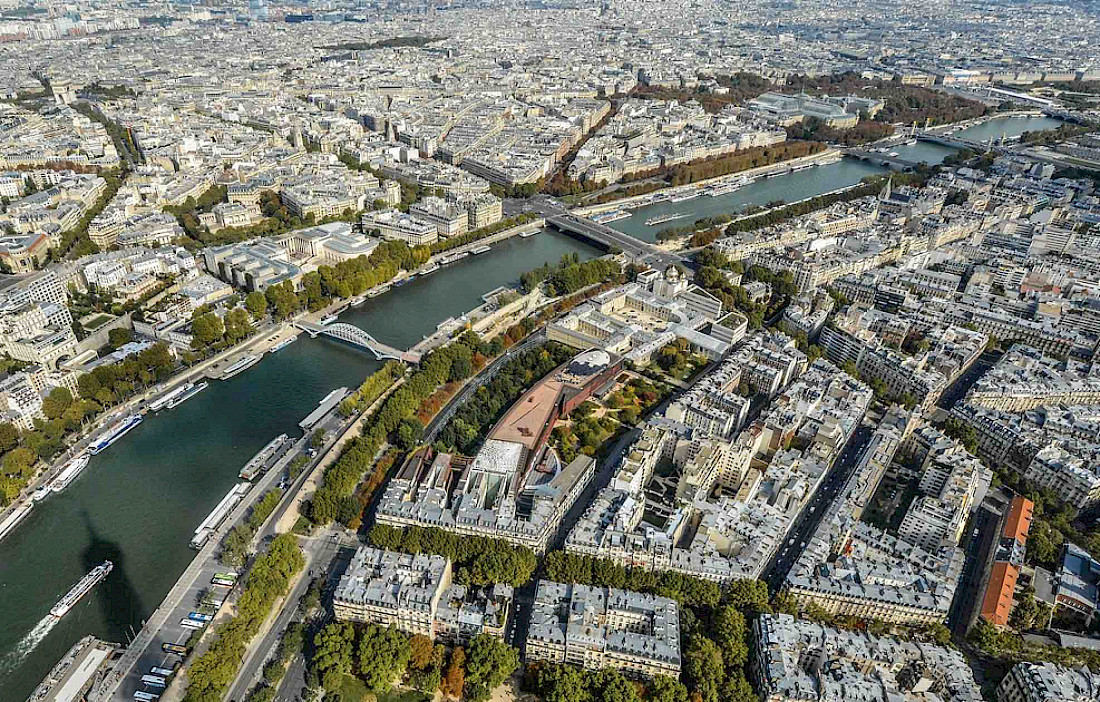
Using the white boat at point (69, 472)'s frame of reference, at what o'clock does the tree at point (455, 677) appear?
The tree is roughly at 4 o'clock from the white boat.

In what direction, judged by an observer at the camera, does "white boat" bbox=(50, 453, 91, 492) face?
facing away from the viewer and to the right of the viewer

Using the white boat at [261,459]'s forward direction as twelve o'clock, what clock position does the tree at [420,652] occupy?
The tree is roughly at 4 o'clock from the white boat.

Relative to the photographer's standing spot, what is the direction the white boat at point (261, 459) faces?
facing away from the viewer and to the right of the viewer

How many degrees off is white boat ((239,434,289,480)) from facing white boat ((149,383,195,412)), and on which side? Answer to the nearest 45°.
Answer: approximately 90° to its left

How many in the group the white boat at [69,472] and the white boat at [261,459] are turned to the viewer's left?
0

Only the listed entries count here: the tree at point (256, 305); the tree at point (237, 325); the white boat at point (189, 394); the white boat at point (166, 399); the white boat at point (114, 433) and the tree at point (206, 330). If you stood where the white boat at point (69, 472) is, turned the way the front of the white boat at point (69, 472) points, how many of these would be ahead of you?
6

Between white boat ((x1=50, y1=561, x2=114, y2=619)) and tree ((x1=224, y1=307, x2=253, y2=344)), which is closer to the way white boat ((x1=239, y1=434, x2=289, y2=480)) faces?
the tree

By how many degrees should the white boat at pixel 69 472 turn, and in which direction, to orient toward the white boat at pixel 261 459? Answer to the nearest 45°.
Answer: approximately 90° to its right
